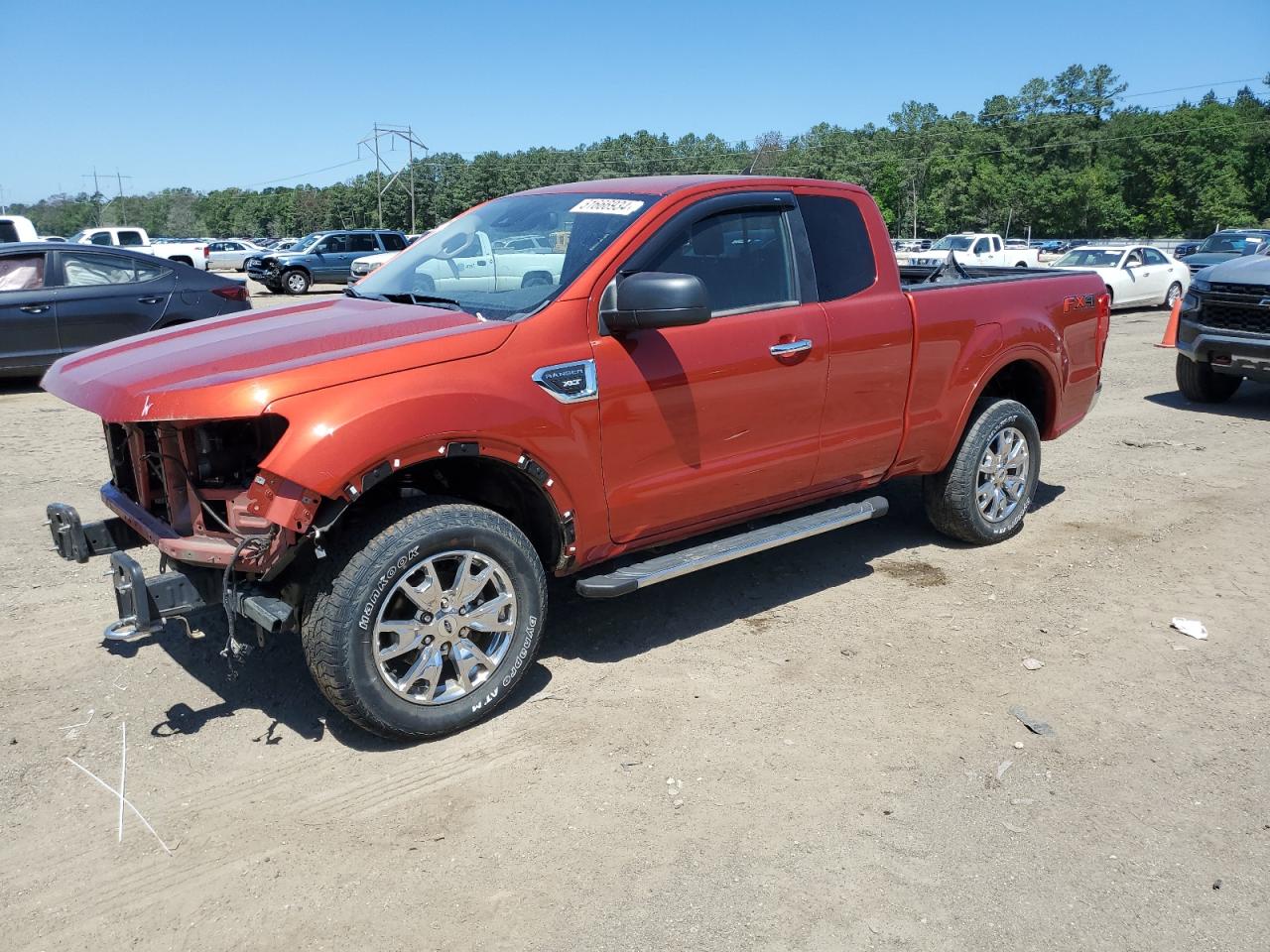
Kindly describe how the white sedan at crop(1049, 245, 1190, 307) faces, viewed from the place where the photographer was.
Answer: facing the viewer and to the left of the viewer

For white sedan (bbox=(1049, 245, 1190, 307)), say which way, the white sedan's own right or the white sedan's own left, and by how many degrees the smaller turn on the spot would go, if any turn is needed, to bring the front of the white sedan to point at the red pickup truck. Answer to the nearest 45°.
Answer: approximately 45° to the white sedan's own left

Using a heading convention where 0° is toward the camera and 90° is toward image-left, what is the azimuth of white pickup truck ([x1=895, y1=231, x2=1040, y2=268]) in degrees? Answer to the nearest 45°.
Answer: approximately 45°

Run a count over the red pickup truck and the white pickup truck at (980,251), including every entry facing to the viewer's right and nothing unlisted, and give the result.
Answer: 0

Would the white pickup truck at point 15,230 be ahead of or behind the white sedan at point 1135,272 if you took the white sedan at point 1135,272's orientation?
ahead

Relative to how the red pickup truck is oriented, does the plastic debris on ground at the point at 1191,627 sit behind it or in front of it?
behind
